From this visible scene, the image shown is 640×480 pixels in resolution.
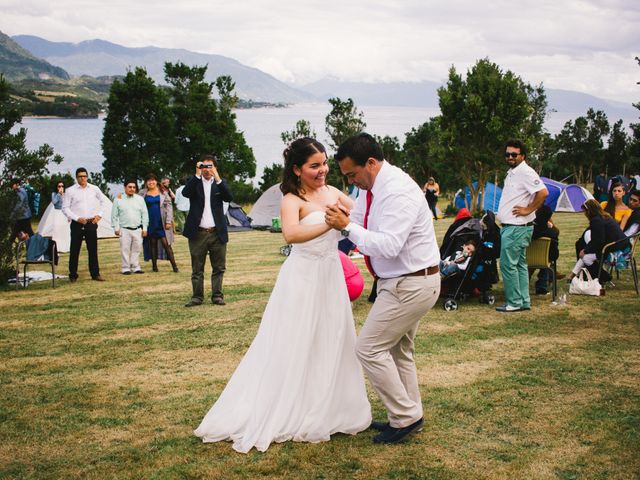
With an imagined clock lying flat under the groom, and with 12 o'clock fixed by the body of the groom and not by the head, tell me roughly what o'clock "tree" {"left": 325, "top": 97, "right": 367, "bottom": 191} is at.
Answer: The tree is roughly at 3 o'clock from the groom.

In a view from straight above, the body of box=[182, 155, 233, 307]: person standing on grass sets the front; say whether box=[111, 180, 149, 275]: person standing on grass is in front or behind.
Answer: behind

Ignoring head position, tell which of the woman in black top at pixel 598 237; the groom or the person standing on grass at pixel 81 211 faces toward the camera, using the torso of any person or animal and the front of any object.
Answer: the person standing on grass

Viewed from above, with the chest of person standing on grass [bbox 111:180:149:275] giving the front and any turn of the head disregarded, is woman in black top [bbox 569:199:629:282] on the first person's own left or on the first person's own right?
on the first person's own left

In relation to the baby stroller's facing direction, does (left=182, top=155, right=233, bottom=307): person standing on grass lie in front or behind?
in front

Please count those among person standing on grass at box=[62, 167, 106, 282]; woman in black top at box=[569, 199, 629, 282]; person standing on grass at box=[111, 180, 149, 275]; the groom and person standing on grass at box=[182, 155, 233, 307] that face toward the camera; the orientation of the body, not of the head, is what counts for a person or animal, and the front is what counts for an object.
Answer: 3

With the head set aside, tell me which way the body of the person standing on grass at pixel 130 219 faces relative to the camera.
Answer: toward the camera

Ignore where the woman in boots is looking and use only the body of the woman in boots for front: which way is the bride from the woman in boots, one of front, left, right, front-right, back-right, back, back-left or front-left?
front

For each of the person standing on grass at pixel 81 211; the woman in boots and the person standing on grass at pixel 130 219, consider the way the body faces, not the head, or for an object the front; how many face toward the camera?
3

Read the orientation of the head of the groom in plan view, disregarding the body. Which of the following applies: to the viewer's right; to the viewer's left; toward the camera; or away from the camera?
to the viewer's left

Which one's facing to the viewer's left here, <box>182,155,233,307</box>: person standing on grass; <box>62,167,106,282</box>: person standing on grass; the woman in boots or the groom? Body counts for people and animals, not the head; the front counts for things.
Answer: the groom

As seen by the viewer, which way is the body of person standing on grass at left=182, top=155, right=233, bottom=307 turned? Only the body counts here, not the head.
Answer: toward the camera

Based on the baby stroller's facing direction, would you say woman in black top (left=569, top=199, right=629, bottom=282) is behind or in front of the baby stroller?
behind

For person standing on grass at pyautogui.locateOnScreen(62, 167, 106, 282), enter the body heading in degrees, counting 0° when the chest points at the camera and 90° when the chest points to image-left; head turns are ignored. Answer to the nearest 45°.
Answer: approximately 0°

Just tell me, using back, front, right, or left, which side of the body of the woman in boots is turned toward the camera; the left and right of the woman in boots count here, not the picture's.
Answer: front
